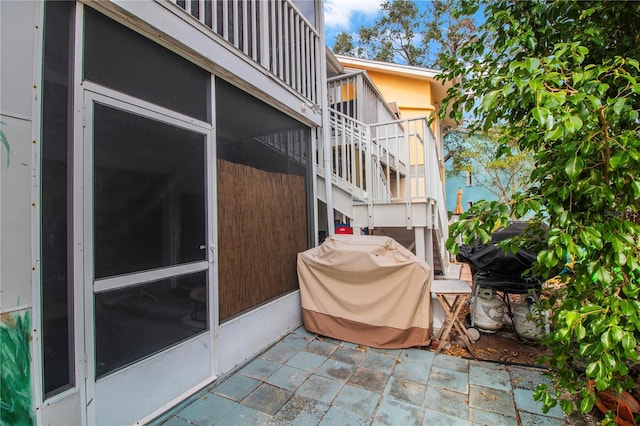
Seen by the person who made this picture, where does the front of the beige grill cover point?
facing the viewer

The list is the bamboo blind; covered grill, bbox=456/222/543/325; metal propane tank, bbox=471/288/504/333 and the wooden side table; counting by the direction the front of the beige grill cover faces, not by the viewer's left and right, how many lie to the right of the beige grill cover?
1

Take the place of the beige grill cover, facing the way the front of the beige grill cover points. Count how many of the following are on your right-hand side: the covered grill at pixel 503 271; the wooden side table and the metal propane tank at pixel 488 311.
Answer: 0

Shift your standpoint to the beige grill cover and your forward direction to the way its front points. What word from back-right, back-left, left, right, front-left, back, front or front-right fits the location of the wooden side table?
left

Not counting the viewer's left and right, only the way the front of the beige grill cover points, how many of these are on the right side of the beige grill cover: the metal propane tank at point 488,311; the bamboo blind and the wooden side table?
1

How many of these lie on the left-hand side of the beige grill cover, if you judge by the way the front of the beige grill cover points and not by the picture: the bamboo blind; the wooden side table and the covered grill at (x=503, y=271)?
2

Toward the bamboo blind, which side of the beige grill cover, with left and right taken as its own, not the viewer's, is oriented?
right

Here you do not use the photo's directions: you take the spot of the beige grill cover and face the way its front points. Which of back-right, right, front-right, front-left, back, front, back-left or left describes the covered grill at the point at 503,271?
left

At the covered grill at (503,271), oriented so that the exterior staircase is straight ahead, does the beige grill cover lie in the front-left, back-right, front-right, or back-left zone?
front-left

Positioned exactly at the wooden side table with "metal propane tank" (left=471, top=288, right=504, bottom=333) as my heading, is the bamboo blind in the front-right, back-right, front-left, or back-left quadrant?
back-left

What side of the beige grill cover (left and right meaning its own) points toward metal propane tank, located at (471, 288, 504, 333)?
left
